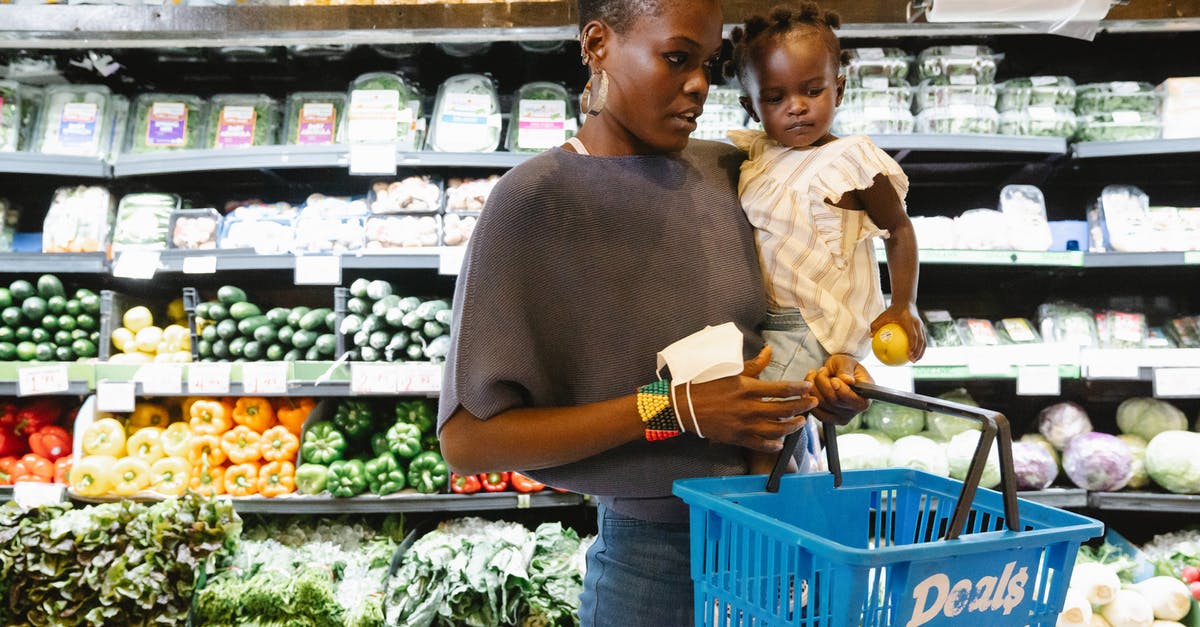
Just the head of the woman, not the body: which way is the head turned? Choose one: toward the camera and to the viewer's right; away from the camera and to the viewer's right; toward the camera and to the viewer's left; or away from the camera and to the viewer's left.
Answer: toward the camera and to the viewer's right

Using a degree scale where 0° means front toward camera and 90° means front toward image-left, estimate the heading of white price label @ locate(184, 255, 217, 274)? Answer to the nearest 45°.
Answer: approximately 0°

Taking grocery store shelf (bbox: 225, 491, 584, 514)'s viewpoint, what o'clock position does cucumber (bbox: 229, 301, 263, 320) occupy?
The cucumber is roughly at 4 o'clock from the grocery store shelf.

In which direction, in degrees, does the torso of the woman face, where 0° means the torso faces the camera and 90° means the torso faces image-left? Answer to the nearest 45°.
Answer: approximately 315°
